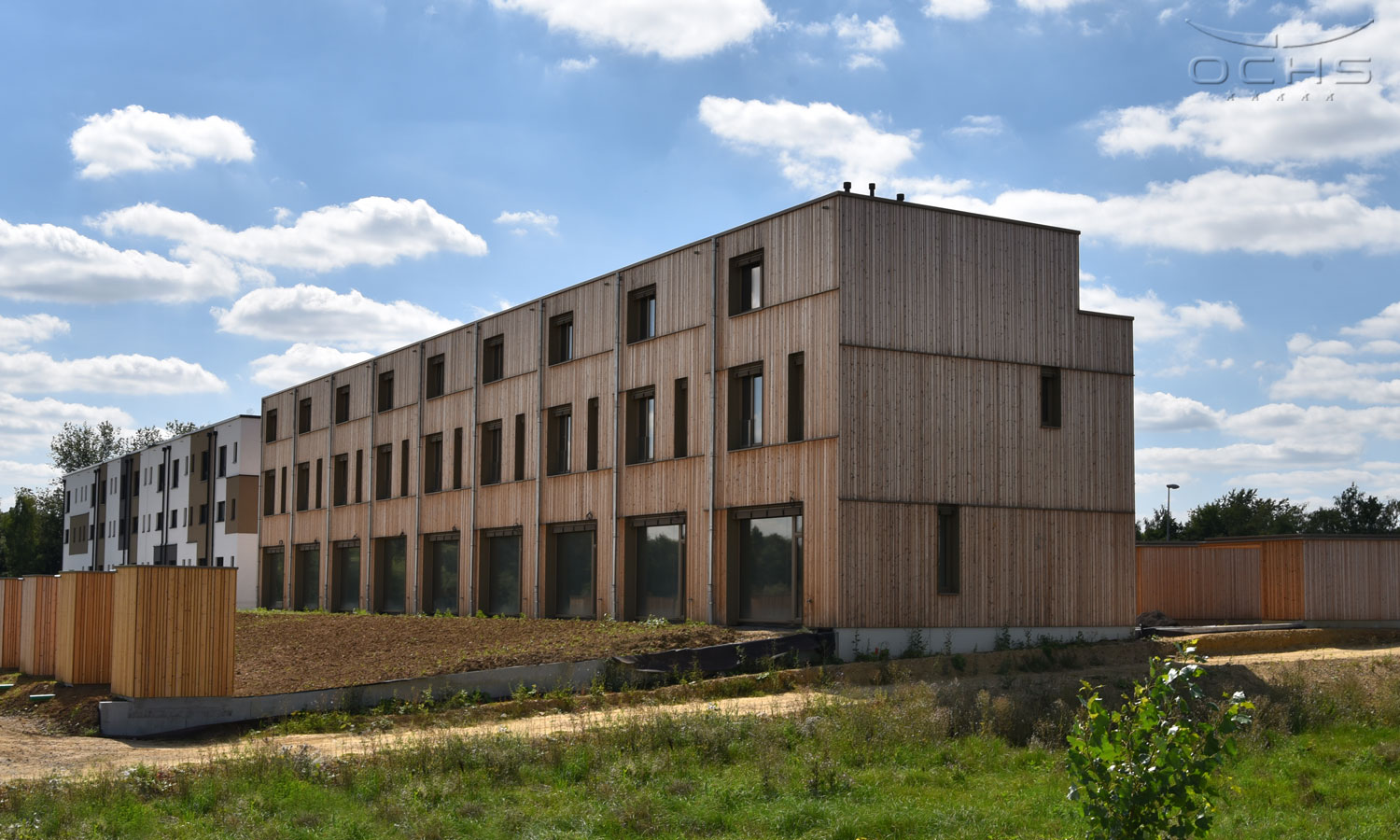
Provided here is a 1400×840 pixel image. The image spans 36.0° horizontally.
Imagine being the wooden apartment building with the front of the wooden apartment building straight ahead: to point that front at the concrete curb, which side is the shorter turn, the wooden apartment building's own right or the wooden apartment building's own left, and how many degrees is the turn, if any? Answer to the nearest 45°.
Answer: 0° — it already faces it

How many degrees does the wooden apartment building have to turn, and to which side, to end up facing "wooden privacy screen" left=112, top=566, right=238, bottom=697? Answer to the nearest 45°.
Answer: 0° — it already faces it

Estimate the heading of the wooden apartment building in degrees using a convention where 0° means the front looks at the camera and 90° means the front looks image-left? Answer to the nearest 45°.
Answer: approximately 45°

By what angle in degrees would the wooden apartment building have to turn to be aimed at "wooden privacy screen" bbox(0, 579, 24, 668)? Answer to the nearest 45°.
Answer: approximately 45° to its right
